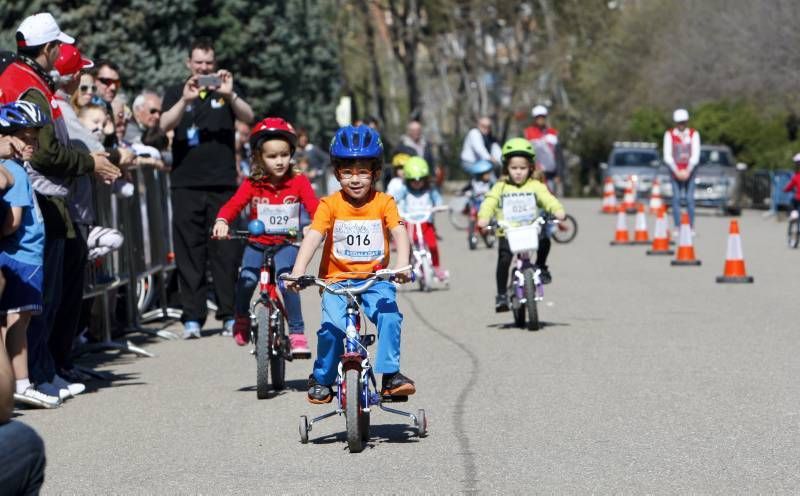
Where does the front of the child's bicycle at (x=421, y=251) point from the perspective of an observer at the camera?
facing the viewer

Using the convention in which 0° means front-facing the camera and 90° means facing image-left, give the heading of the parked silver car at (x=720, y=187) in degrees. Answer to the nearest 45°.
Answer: approximately 0°

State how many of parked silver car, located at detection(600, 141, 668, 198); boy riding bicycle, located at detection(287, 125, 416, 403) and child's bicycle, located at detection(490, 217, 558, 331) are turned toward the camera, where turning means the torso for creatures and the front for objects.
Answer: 3

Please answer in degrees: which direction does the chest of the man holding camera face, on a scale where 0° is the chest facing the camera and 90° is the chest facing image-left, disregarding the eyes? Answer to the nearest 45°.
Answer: approximately 0°

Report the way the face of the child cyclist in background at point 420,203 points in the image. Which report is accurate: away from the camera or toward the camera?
toward the camera

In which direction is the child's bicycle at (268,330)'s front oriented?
toward the camera

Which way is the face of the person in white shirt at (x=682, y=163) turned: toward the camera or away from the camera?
toward the camera

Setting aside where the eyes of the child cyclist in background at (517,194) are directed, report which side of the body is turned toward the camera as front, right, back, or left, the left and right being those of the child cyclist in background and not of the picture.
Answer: front

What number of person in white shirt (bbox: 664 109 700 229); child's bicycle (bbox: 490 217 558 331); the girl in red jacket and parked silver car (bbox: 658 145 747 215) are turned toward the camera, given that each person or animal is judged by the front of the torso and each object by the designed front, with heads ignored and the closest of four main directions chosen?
4

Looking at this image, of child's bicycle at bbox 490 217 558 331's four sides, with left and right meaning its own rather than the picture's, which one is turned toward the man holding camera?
right

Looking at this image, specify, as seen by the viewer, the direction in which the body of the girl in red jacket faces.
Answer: toward the camera

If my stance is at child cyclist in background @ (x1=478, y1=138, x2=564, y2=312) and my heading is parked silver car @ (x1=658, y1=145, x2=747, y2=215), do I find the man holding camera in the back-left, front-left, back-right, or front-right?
back-left

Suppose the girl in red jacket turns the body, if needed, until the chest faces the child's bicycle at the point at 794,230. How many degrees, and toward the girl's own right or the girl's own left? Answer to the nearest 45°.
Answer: approximately 135° to the girl's own left
